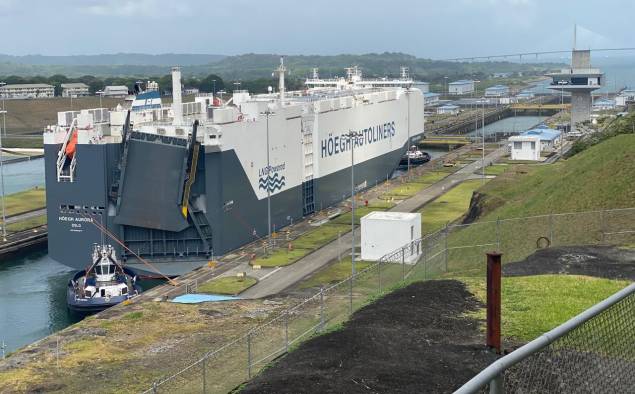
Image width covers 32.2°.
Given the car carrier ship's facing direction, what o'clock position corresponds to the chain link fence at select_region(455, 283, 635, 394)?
The chain link fence is roughly at 4 o'clock from the car carrier ship.

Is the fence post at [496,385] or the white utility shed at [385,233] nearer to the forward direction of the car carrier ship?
the white utility shed

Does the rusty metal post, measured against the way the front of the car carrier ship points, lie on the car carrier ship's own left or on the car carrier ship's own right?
on the car carrier ship's own right

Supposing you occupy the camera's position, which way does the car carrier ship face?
facing away from the viewer and to the right of the viewer

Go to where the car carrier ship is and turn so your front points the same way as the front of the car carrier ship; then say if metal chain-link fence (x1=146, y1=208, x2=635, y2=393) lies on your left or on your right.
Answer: on your right

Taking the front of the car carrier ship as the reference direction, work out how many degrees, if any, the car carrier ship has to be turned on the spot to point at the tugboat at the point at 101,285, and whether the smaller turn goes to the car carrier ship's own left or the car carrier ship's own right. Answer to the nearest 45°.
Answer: approximately 135° to the car carrier ship's own right

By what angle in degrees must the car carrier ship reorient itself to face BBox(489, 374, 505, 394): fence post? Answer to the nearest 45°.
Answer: approximately 135° to its right
